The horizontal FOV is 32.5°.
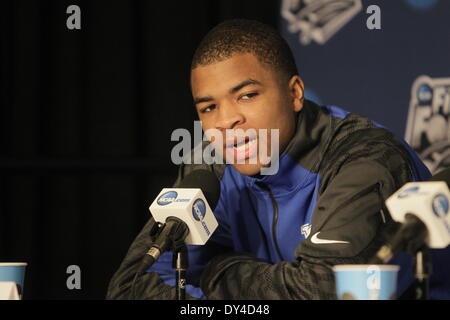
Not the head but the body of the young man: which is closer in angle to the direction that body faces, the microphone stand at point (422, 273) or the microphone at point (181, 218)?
the microphone

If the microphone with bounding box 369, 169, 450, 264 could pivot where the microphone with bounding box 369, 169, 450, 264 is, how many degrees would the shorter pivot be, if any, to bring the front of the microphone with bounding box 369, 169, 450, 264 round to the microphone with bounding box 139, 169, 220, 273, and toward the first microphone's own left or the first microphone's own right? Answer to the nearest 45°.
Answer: approximately 90° to the first microphone's own left

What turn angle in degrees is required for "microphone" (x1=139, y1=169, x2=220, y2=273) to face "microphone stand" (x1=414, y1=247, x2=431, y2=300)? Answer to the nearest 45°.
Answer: approximately 90° to its right

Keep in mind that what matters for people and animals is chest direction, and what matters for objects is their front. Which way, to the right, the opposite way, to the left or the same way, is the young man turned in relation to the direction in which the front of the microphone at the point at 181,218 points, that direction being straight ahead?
the opposite way

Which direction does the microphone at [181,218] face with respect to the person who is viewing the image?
facing away from the viewer and to the right of the viewer

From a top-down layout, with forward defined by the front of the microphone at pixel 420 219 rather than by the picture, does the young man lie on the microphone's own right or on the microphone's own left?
on the microphone's own left

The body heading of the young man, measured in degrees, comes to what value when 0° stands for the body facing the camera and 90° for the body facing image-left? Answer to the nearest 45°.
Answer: approximately 45°
